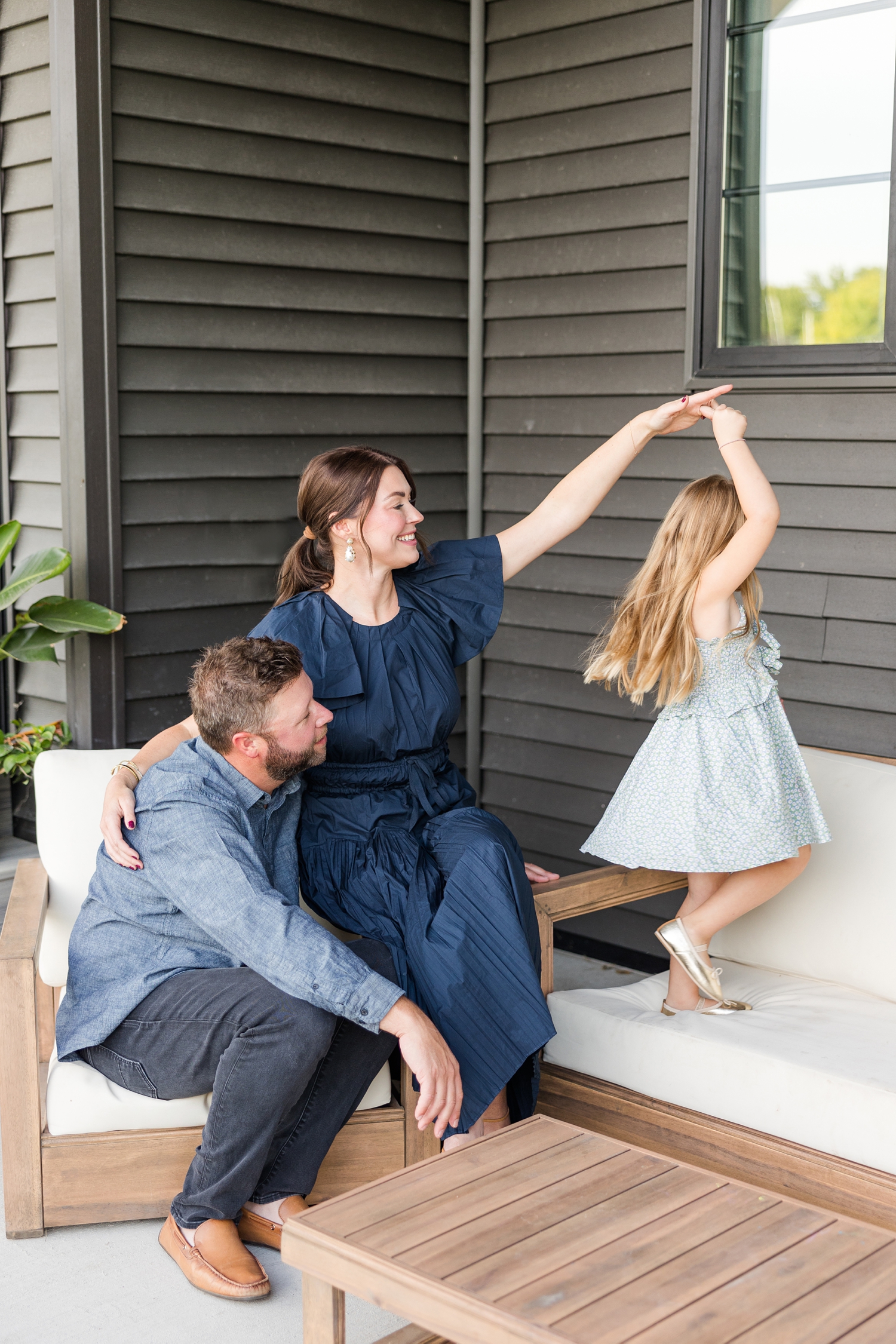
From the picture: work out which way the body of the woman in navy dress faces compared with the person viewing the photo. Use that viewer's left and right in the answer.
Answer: facing the viewer and to the right of the viewer

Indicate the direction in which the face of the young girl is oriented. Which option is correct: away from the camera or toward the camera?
away from the camera

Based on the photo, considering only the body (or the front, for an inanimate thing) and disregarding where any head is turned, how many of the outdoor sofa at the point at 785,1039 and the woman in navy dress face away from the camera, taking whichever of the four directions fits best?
0

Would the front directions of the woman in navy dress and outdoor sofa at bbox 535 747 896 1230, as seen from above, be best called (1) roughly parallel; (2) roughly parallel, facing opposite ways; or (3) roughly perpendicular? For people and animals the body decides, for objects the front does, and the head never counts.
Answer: roughly perpendicular

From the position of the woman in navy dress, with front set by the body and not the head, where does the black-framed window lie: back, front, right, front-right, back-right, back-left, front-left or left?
left

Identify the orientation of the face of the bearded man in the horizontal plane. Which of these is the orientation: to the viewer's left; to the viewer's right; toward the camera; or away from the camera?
to the viewer's right

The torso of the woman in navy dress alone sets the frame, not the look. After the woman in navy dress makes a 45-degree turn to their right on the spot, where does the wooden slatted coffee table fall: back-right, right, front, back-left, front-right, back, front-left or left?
front

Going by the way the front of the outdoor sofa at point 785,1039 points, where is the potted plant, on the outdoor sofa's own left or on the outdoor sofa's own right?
on the outdoor sofa's own right
